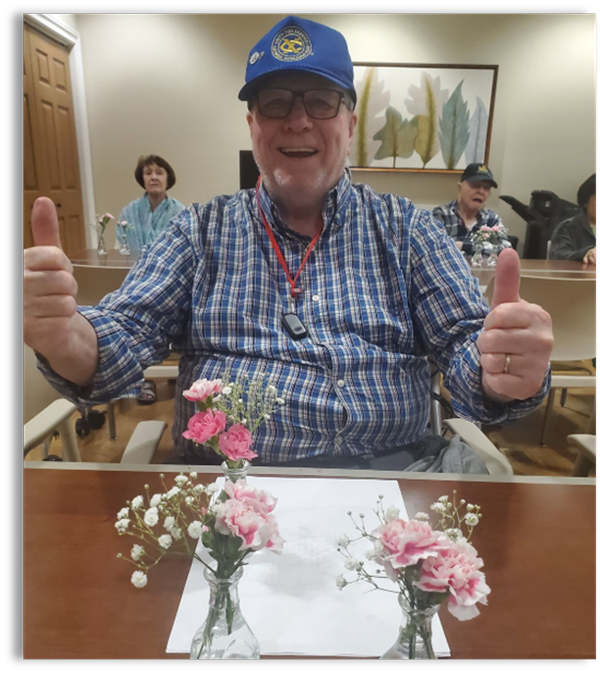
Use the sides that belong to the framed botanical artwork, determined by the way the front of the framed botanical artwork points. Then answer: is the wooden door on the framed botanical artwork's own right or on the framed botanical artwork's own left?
on the framed botanical artwork's own right

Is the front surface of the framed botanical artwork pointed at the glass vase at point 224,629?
yes

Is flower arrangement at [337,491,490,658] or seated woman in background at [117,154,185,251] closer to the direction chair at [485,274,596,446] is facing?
the seated woman in background

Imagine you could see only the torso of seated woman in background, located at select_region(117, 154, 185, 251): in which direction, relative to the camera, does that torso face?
toward the camera

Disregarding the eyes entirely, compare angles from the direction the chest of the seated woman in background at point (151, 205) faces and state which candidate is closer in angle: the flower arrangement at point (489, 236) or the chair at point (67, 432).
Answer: the chair

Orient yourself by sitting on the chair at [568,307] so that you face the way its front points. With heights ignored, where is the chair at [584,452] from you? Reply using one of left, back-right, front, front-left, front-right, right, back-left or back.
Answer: back

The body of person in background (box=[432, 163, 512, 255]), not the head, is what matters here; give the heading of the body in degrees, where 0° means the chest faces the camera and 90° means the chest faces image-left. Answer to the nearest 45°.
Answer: approximately 315°

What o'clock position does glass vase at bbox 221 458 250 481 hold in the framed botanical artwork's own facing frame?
The glass vase is roughly at 12 o'clock from the framed botanical artwork.

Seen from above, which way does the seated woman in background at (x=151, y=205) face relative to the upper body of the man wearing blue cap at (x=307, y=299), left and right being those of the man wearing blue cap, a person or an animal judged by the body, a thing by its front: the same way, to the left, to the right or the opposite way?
the same way

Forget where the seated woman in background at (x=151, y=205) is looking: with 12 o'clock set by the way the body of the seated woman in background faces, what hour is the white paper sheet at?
The white paper sheet is roughly at 12 o'clock from the seated woman in background.

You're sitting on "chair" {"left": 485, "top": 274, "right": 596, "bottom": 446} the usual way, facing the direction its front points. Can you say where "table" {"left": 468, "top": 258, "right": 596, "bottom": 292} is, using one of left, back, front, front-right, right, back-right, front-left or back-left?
front

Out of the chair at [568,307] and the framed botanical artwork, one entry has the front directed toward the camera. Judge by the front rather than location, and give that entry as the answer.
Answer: the framed botanical artwork

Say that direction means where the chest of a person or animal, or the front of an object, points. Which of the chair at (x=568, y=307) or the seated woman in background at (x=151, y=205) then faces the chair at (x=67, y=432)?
the seated woman in background

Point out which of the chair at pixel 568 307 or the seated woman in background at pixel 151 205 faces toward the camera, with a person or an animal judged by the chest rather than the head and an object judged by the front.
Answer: the seated woman in background

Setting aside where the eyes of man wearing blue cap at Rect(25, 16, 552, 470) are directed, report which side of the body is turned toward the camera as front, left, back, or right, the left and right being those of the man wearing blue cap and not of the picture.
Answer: front

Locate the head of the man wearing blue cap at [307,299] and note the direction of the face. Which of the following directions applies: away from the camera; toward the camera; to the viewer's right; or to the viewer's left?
toward the camera

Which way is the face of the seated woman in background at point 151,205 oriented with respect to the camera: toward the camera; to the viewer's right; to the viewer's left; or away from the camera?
toward the camera

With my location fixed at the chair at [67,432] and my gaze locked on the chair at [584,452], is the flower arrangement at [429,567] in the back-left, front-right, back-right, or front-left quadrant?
front-right

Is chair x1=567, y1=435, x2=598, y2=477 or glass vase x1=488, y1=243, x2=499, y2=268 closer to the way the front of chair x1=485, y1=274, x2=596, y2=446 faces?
the glass vase

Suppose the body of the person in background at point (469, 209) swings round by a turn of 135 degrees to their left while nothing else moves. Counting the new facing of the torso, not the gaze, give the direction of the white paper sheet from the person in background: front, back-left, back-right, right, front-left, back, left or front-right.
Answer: back

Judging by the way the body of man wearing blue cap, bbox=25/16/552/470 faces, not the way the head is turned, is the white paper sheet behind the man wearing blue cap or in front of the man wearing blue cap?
in front

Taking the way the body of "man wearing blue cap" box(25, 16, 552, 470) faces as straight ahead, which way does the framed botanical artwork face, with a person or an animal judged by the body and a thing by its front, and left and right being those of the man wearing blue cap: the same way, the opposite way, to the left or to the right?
the same way

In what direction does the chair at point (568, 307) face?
away from the camera
